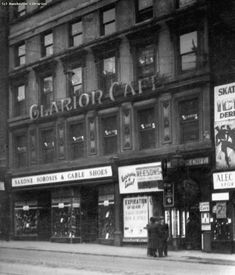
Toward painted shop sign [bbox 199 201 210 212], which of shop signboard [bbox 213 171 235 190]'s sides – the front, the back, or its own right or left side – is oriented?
right

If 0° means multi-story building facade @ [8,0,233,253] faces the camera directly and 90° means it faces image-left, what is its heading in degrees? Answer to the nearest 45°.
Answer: approximately 45°

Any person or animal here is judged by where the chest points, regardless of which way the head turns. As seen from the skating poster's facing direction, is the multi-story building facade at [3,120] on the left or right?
on its right

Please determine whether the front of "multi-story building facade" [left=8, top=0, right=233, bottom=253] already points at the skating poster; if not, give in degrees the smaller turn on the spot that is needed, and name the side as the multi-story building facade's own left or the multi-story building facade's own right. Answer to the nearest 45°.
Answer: approximately 90° to the multi-story building facade's own left

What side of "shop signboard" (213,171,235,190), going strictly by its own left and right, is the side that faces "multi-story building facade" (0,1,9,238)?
right
